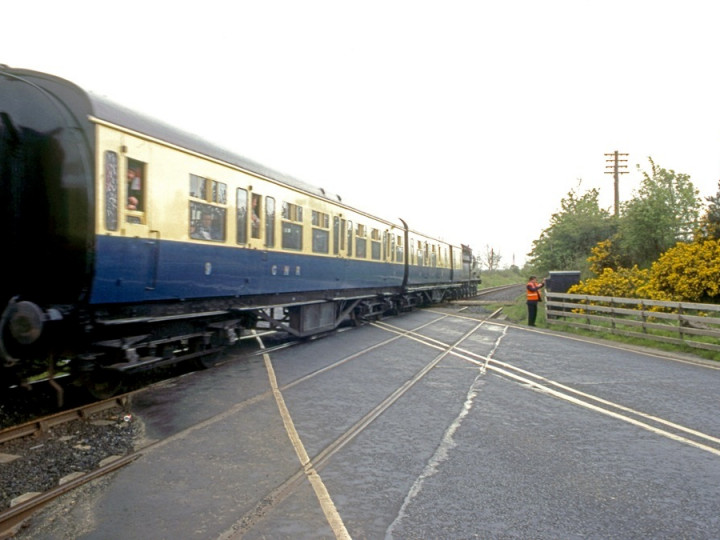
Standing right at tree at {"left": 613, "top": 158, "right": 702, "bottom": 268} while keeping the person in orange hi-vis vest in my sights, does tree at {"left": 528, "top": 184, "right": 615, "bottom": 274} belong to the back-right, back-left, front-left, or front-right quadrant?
back-right

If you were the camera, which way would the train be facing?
facing away from the viewer and to the right of the viewer

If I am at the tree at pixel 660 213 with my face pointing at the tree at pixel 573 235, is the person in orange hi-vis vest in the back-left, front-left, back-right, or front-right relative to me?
back-left
